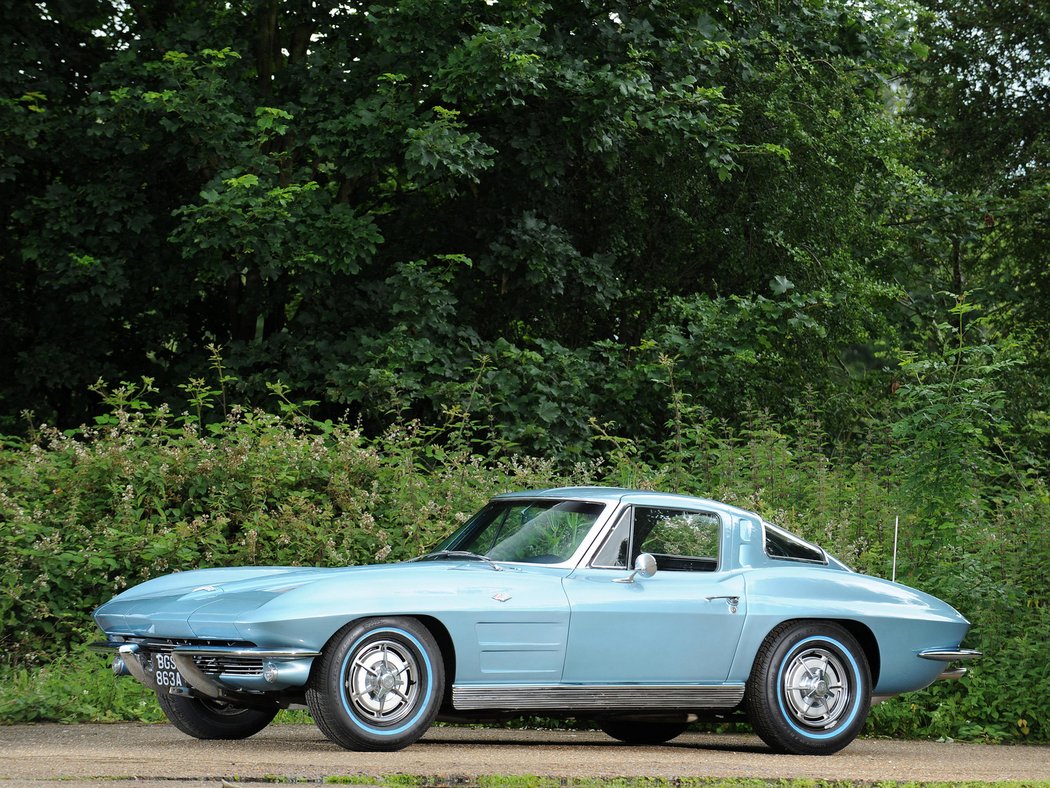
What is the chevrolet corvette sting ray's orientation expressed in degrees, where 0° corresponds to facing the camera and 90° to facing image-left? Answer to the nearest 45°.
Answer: approximately 45°
